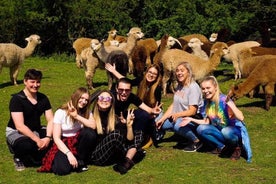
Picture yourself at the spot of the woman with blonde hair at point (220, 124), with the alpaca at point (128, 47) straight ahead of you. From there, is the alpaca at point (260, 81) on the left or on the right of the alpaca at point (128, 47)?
right

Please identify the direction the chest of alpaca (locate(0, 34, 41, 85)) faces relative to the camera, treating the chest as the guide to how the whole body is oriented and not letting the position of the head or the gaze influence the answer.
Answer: to the viewer's right

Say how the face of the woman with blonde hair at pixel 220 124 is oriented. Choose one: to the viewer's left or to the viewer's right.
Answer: to the viewer's left

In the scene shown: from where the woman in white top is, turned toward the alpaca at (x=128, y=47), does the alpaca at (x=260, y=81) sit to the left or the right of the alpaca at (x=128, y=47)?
right

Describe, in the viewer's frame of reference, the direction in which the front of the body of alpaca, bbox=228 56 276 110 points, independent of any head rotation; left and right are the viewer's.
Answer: facing to the left of the viewer

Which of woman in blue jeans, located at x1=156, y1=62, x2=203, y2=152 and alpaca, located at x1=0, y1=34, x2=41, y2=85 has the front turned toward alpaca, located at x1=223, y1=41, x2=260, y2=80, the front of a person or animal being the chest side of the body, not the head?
alpaca, located at x1=0, y1=34, x2=41, y2=85

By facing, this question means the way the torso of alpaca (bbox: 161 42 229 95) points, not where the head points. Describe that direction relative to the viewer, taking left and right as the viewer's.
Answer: facing to the right of the viewer

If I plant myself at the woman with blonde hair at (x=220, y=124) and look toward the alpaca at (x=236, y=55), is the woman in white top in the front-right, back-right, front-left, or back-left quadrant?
back-left

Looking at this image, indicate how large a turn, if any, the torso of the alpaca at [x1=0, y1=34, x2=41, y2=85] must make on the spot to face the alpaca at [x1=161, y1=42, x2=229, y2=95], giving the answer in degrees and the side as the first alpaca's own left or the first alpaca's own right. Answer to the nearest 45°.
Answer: approximately 45° to the first alpaca's own right

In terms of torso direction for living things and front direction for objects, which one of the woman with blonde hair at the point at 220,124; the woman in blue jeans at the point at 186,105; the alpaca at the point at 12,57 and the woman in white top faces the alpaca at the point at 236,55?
the alpaca at the point at 12,57

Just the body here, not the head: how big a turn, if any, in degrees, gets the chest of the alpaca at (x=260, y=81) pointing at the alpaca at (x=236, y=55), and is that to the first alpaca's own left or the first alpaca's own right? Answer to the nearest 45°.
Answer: approximately 90° to the first alpaca's own right

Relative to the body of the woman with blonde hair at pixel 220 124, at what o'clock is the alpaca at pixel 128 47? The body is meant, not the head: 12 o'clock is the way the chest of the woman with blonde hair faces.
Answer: The alpaca is roughly at 4 o'clock from the woman with blonde hair.
